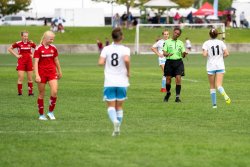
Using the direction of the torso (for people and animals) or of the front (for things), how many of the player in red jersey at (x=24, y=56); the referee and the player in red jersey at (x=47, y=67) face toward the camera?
3

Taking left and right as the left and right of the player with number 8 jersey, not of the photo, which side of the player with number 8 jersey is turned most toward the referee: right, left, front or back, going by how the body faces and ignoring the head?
front

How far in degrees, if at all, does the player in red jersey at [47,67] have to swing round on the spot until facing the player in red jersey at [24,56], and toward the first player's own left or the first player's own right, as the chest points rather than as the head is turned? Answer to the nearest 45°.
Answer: approximately 180°

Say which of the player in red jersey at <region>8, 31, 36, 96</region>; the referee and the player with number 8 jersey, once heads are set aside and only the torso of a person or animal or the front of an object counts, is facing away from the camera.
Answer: the player with number 8 jersey

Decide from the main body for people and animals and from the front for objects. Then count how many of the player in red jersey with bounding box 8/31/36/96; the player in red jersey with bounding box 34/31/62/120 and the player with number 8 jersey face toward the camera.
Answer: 2

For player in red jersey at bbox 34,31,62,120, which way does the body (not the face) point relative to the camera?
toward the camera

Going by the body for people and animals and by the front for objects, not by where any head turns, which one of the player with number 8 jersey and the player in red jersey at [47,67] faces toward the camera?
the player in red jersey

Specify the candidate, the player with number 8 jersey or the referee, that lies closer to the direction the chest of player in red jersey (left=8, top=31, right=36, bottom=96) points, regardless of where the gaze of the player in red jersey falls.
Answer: the player with number 8 jersey

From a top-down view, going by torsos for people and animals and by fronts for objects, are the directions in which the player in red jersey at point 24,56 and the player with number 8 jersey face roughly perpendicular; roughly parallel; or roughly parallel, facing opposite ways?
roughly parallel, facing opposite ways

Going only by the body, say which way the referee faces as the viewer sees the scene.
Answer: toward the camera

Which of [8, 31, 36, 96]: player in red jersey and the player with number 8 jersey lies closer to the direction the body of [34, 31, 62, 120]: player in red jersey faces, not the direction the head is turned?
the player with number 8 jersey

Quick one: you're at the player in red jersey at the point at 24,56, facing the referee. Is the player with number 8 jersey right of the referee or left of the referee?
right

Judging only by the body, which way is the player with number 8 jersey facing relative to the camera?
away from the camera

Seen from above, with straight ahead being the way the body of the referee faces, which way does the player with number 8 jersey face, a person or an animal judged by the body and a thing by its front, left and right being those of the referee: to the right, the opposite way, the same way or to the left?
the opposite way

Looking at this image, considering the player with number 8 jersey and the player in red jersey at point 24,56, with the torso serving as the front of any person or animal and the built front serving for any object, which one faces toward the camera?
the player in red jersey

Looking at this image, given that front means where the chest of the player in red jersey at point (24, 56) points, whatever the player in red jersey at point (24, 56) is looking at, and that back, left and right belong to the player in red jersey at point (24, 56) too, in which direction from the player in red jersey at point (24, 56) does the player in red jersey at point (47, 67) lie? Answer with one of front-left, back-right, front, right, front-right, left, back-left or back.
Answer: front

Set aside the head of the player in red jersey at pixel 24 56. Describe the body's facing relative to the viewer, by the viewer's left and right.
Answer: facing the viewer
